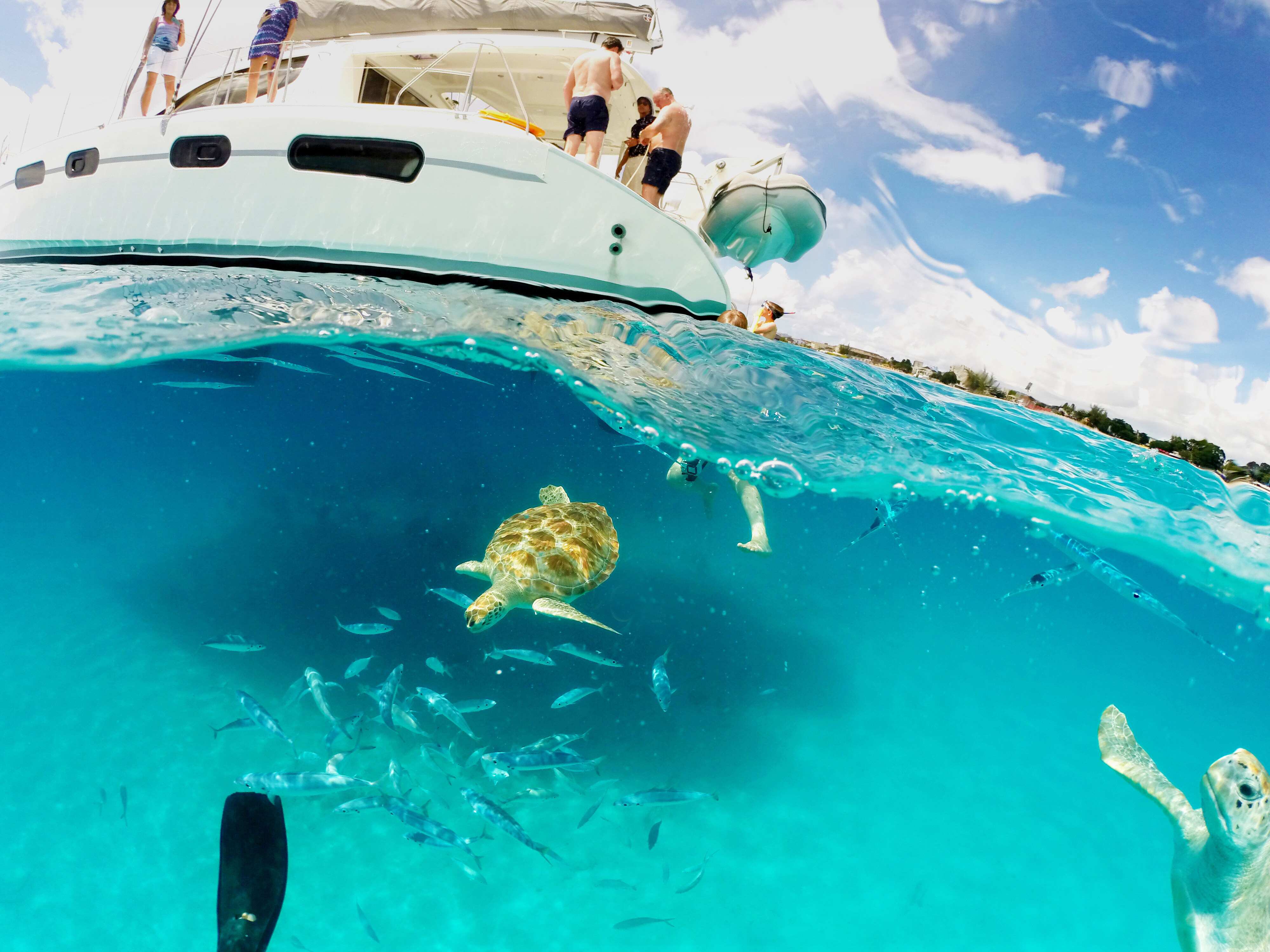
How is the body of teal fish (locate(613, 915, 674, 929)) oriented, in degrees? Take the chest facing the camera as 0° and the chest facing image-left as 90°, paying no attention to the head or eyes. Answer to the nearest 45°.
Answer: approximately 90°

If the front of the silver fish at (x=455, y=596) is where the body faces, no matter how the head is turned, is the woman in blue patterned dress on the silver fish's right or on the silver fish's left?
on the silver fish's left

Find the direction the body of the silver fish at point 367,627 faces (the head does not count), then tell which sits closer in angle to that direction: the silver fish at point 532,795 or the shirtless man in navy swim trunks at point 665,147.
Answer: the silver fish

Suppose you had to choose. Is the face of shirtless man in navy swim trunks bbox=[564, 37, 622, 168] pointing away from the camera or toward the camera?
away from the camera
